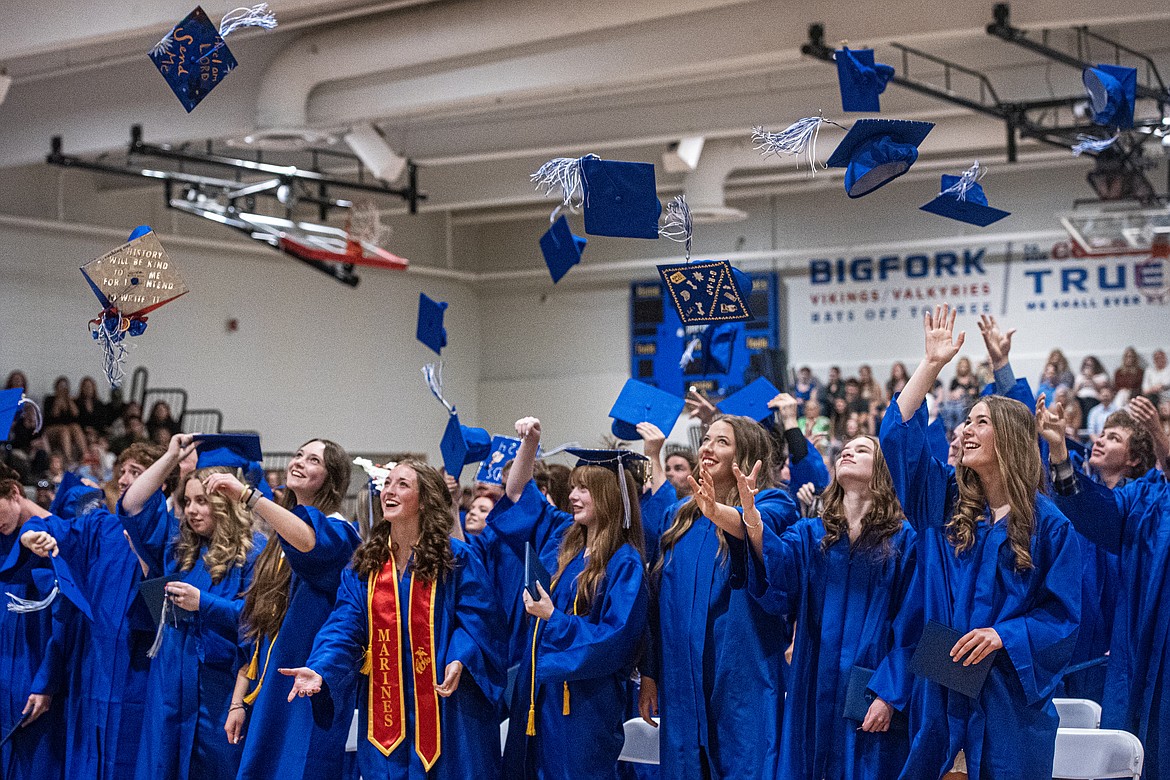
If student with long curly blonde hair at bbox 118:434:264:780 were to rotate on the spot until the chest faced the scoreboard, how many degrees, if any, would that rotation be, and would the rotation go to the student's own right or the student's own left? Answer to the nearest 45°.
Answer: approximately 180°

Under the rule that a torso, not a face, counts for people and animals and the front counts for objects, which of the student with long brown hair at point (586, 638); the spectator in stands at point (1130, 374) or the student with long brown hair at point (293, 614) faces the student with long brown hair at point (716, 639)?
the spectator in stands

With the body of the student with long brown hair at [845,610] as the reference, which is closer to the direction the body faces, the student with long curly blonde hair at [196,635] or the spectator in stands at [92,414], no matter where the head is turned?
the student with long curly blonde hair

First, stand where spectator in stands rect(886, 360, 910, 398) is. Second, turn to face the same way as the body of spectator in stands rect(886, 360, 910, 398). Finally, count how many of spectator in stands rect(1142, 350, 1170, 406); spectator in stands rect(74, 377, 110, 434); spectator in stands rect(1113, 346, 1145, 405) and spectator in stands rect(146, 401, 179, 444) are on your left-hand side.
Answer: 2

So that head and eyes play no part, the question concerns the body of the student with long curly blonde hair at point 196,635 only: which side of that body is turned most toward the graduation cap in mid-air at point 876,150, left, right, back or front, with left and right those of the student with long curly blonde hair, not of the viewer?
left

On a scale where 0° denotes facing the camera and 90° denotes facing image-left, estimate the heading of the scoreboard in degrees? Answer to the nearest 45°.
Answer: approximately 0°
